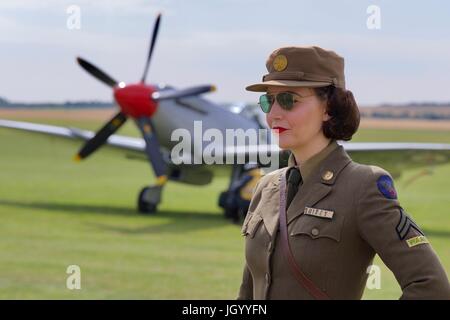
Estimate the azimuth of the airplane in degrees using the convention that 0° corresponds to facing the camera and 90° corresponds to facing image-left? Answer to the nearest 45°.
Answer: approximately 45°

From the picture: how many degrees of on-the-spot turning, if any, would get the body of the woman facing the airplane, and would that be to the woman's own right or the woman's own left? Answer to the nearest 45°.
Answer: approximately 135° to the woman's own right

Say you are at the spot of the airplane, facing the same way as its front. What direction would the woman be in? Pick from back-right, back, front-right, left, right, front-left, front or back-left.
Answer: front-left

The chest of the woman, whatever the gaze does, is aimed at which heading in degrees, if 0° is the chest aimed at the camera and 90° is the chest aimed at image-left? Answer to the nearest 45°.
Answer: approximately 45°
